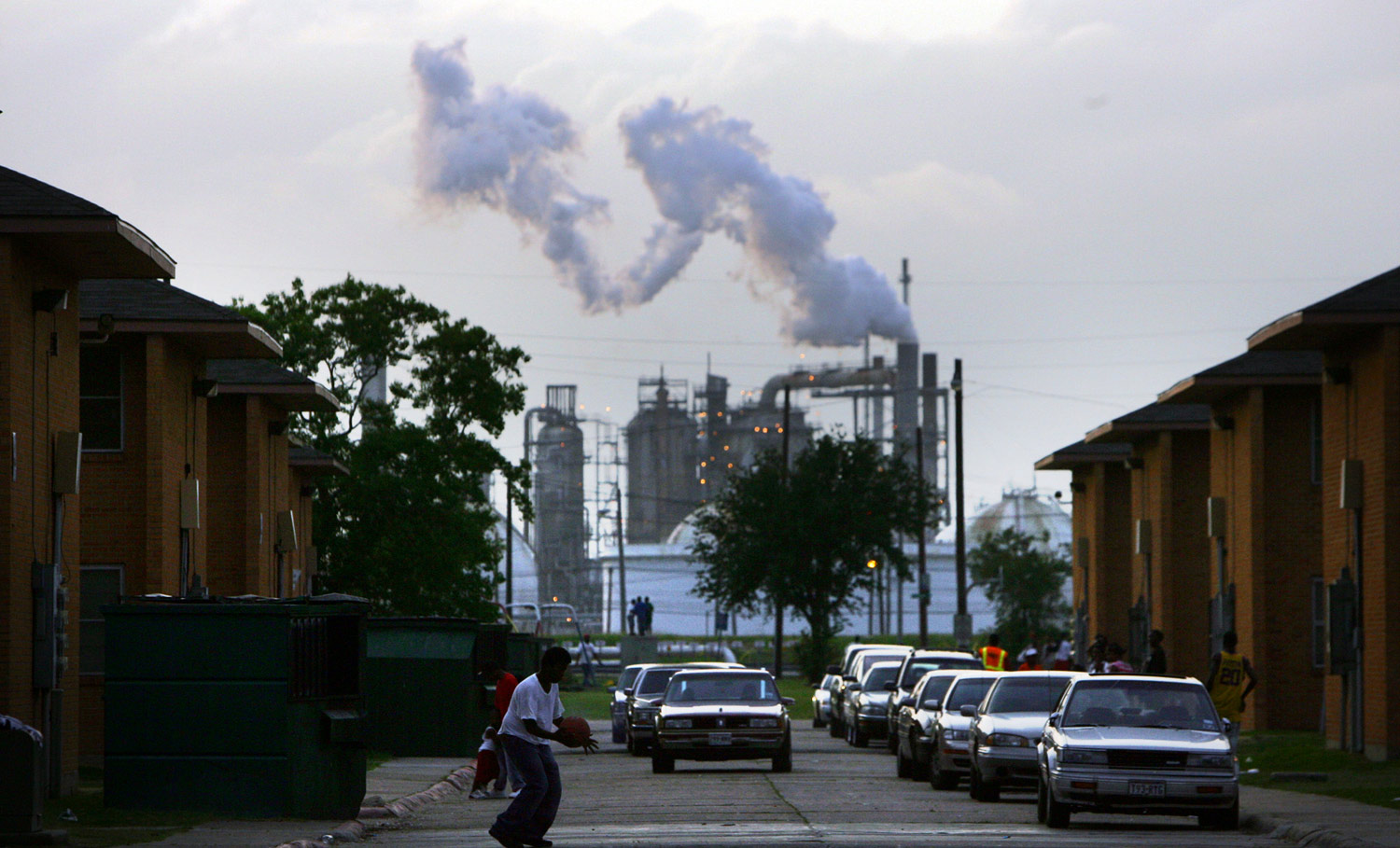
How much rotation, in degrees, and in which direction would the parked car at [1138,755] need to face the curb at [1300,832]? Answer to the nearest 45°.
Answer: approximately 45° to its left

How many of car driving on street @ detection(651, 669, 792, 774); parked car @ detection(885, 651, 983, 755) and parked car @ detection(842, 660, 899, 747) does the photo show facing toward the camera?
3

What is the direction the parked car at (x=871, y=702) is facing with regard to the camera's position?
facing the viewer

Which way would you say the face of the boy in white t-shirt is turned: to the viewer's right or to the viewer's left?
to the viewer's right

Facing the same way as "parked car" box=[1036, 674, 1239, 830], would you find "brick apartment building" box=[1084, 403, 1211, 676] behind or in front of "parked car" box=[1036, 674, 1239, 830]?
behind

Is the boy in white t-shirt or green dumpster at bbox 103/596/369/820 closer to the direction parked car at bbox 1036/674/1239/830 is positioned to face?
the boy in white t-shirt

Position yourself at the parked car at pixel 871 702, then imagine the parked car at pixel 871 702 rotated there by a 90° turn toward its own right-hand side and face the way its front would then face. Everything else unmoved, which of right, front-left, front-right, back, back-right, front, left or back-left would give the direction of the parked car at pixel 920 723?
left

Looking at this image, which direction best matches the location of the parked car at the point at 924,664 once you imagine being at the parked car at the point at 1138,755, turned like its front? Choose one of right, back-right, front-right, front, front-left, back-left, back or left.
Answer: back

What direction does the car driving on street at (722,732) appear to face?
toward the camera

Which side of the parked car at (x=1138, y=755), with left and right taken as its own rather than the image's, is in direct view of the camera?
front

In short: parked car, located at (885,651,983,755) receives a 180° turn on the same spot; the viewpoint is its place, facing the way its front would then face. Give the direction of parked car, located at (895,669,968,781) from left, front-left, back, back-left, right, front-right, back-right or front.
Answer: back

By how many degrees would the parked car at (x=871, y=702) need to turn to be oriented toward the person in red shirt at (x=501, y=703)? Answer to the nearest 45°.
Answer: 0° — it already faces them

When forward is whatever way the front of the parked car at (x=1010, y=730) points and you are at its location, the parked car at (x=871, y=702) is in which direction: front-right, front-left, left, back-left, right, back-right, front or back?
back
